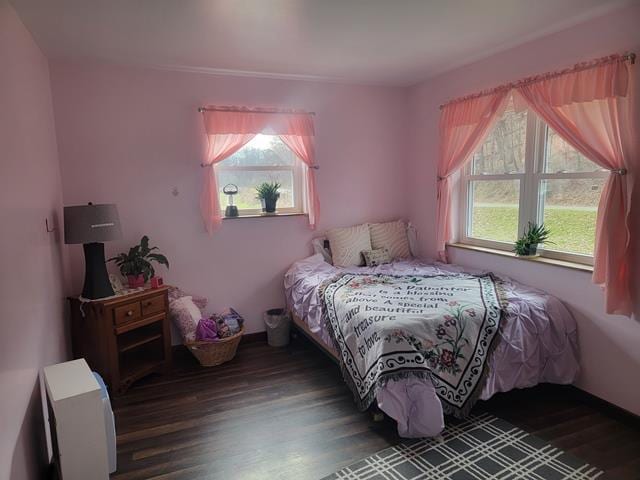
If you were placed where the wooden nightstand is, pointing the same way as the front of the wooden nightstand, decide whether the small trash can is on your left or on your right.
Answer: on your left

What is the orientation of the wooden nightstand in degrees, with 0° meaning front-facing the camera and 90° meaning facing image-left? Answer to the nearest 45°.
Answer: approximately 315°

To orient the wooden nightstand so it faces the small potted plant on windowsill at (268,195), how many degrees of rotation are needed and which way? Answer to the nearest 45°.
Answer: approximately 45° to its left

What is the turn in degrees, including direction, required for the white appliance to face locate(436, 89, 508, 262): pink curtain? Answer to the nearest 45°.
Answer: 0° — it already faces it

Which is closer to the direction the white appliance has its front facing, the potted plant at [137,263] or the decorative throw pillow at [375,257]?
the decorative throw pillow

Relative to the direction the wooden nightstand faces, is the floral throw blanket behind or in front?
in front

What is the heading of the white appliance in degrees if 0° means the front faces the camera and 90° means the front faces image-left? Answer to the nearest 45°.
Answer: approximately 270°

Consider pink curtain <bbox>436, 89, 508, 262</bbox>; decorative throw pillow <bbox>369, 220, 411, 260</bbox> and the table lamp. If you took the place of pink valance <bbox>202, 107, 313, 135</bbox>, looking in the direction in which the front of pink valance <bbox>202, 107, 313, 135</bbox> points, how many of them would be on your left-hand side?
2

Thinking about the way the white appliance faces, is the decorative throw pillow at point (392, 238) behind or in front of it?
in front

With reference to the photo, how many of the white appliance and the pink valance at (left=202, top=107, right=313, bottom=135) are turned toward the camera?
1
